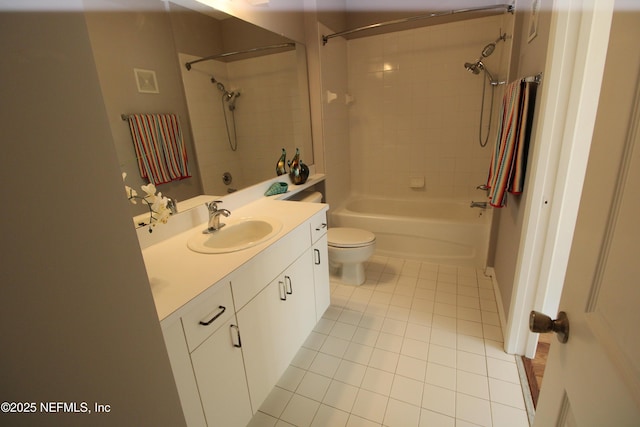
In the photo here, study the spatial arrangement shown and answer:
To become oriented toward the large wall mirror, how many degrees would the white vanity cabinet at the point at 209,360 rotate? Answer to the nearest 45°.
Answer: approximately 135° to its left

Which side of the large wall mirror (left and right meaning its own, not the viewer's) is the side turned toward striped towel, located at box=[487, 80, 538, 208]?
front

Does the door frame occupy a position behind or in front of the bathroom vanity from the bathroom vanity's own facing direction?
in front

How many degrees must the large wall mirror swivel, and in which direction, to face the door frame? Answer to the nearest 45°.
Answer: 0° — it already faces it

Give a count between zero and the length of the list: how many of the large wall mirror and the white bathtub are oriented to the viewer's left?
0

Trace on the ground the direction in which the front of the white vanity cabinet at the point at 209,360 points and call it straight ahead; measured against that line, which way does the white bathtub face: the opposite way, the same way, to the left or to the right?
to the right

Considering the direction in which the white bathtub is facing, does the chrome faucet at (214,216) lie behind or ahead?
ahead

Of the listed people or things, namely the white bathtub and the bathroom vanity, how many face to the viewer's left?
0

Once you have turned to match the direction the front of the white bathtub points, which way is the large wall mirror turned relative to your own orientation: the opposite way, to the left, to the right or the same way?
to the left

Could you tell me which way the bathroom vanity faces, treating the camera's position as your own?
facing the viewer and to the right of the viewer

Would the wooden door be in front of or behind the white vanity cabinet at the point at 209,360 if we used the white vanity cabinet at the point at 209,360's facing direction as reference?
in front

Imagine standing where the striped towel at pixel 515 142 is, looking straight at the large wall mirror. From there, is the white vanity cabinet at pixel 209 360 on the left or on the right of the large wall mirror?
left
